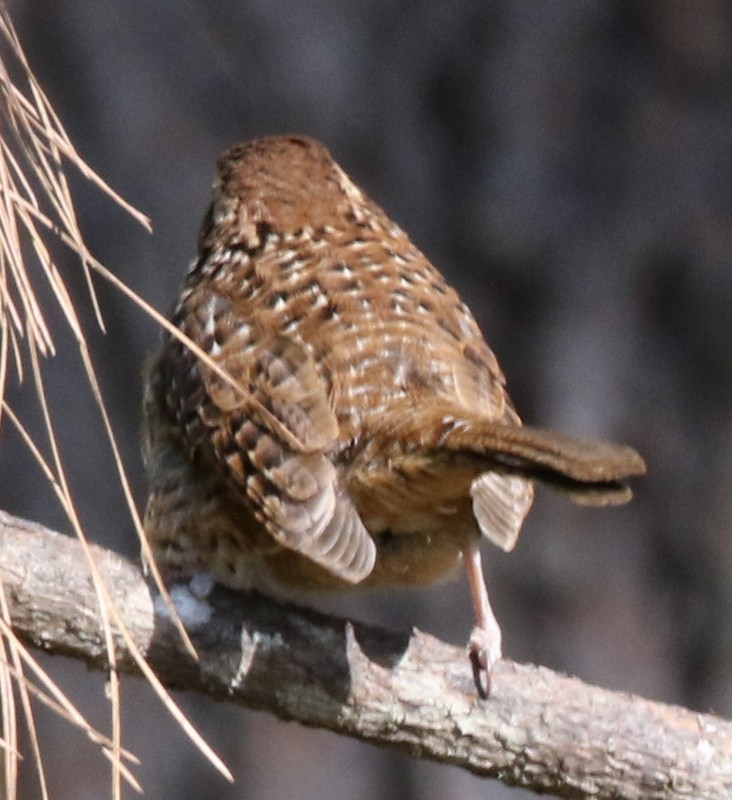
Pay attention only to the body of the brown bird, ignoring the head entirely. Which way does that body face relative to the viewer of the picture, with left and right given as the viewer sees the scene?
facing away from the viewer and to the left of the viewer
